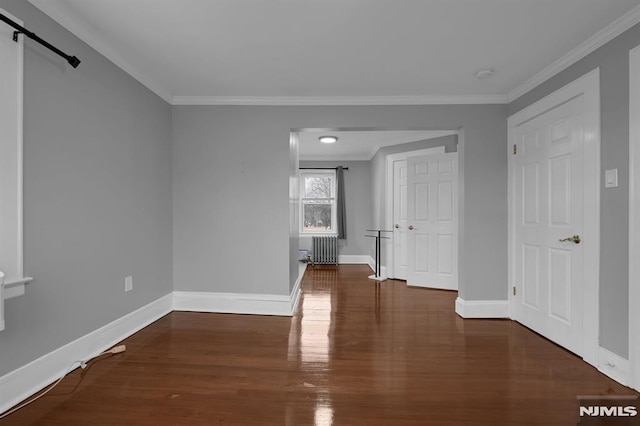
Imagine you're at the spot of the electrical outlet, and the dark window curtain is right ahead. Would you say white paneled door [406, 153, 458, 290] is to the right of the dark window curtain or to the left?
right

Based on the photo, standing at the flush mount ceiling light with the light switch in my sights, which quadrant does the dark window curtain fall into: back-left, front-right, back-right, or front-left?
back-left

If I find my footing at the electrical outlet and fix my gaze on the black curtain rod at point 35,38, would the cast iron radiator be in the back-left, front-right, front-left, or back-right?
back-left

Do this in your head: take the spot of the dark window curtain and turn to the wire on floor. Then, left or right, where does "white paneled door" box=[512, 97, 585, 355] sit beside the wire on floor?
left

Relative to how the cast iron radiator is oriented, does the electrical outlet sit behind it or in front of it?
in front

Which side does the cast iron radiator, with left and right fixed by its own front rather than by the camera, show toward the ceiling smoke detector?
front

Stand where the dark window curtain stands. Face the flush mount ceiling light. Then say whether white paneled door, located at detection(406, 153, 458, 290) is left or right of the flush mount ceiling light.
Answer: left

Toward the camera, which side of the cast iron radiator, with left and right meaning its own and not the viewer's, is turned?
front
